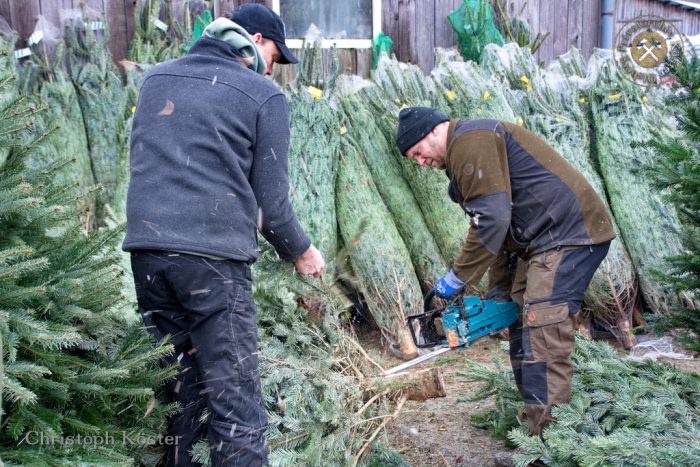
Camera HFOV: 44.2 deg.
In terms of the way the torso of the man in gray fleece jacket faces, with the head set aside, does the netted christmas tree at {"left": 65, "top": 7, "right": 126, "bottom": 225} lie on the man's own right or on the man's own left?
on the man's own left

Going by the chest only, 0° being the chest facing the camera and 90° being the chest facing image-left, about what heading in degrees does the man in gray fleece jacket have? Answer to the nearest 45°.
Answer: approximately 225°

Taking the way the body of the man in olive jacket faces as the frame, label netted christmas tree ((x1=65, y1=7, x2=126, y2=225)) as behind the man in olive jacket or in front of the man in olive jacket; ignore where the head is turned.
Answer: in front

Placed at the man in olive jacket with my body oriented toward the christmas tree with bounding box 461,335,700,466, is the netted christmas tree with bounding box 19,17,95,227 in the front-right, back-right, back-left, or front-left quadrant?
back-right

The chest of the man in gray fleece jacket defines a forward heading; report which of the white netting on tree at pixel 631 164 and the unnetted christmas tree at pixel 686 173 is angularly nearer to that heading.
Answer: the white netting on tree

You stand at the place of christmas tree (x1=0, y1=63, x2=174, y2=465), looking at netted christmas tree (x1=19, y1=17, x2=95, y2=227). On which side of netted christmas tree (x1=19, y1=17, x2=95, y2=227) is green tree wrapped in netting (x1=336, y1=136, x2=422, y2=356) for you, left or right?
right

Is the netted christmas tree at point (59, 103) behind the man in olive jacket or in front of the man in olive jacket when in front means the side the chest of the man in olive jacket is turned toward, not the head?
in front

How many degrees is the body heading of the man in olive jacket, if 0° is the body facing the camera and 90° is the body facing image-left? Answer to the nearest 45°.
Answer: approximately 90°

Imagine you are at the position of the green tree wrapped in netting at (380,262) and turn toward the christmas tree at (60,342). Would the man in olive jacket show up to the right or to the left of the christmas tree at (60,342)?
left

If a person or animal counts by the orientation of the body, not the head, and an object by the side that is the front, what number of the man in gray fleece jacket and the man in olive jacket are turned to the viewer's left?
1
